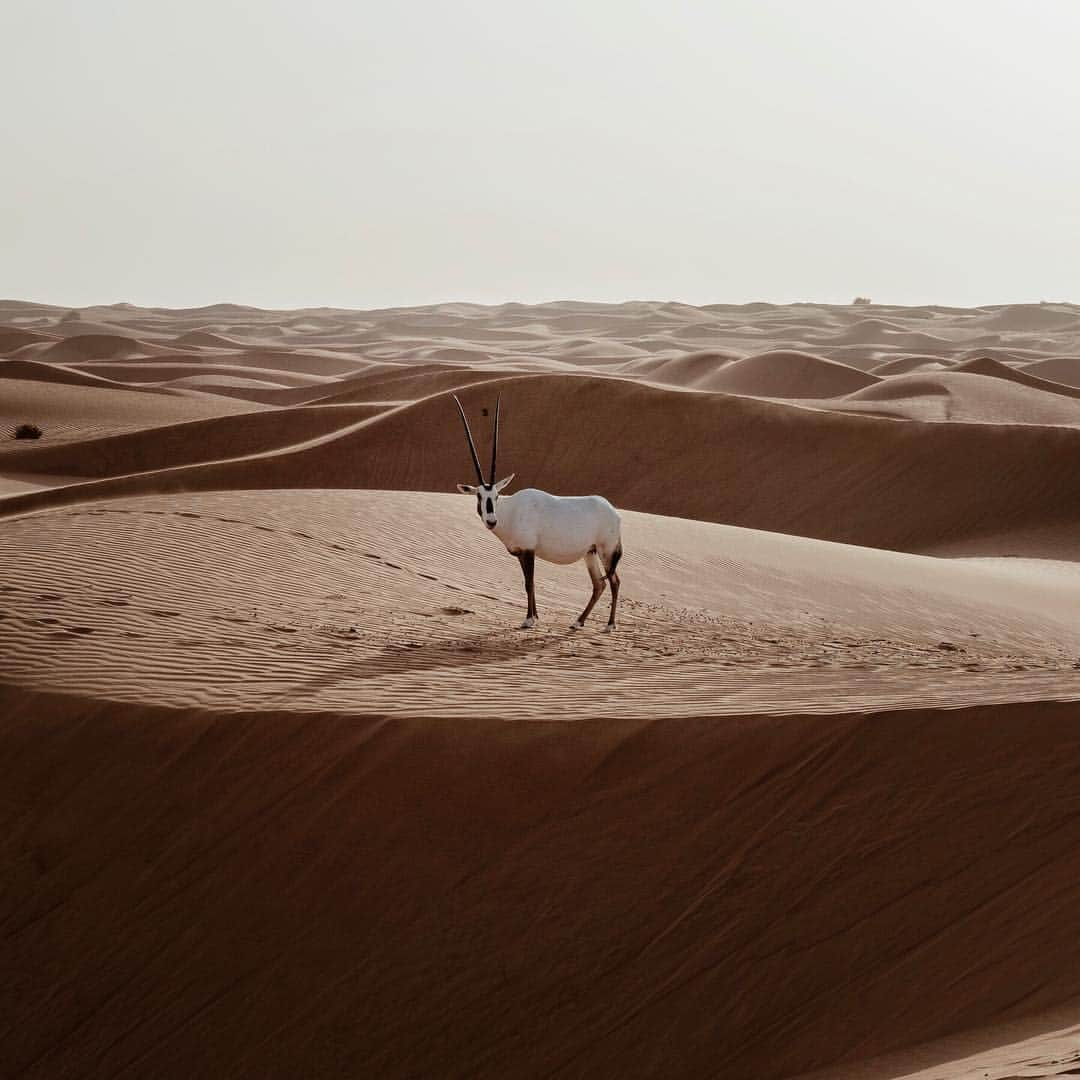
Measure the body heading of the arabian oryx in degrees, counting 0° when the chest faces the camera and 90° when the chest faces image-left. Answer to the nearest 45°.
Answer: approximately 90°
